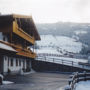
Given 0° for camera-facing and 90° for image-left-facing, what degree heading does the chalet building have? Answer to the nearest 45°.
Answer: approximately 315°
